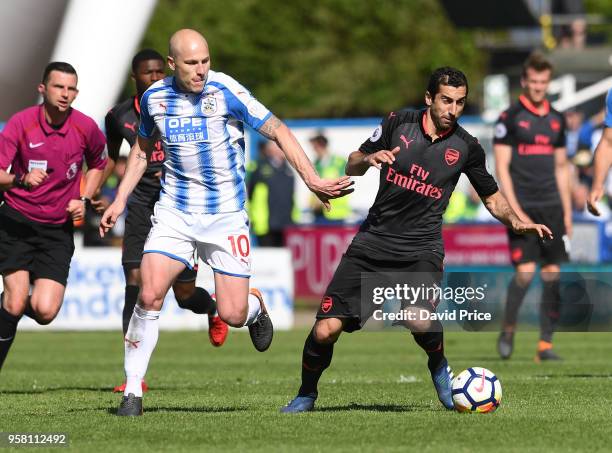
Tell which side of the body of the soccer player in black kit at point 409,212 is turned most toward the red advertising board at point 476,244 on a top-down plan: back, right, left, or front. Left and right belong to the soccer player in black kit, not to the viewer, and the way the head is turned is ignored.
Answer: back

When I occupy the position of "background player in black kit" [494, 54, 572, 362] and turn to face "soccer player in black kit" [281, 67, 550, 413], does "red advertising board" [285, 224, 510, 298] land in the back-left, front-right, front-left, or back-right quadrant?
back-right

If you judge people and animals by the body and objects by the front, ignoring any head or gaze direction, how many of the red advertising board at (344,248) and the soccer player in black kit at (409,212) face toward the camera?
2

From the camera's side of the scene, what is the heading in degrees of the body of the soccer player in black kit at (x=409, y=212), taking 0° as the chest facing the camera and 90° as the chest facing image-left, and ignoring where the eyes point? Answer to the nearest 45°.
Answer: approximately 0°

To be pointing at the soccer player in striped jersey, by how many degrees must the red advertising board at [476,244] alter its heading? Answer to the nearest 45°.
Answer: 0° — it already faces them

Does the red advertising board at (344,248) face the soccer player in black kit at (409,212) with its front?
yes

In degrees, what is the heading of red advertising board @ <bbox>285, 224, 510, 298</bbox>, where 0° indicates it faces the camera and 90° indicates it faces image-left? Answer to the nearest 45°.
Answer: approximately 0°

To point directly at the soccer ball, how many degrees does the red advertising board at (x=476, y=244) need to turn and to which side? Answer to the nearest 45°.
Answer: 0° — it already faces it
